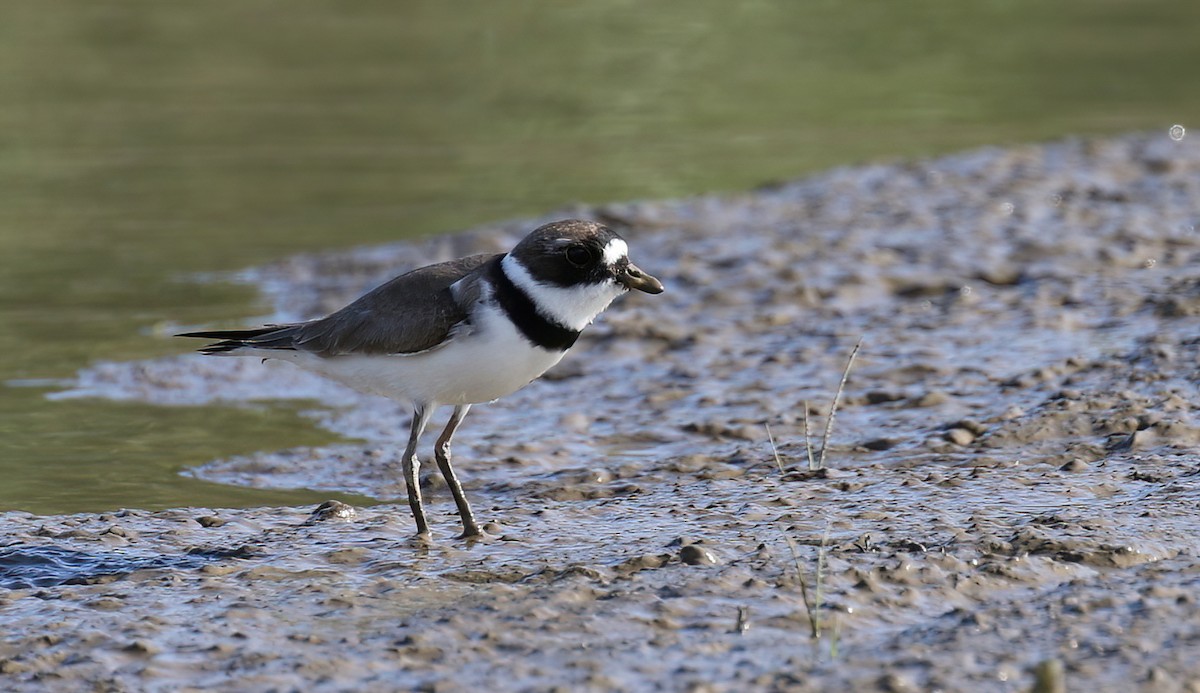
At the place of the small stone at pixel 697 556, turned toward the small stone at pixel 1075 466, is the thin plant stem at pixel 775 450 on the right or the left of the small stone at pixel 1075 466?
left

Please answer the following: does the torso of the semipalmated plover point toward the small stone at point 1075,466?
yes

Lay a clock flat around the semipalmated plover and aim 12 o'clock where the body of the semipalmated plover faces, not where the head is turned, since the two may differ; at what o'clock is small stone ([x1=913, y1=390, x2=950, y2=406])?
The small stone is roughly at 11 o'clock from the semipalmated plover.

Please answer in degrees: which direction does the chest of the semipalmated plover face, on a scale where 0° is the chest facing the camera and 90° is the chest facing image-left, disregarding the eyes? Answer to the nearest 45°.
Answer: approximately 270°

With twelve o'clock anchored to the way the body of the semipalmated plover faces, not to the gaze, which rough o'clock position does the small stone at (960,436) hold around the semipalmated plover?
The small stone is roughly at 11 o'clock from the semipalmated plover.

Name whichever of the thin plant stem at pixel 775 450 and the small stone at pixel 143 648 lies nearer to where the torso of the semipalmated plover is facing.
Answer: the thin plant stem

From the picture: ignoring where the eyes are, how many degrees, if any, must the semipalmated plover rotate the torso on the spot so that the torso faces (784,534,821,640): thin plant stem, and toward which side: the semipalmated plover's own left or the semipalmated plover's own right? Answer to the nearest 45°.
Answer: approximately 45° to the semipalmated plover's own right

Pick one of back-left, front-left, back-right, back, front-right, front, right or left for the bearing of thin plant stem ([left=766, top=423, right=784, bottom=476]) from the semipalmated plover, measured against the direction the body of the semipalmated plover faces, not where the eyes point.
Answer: front-left
